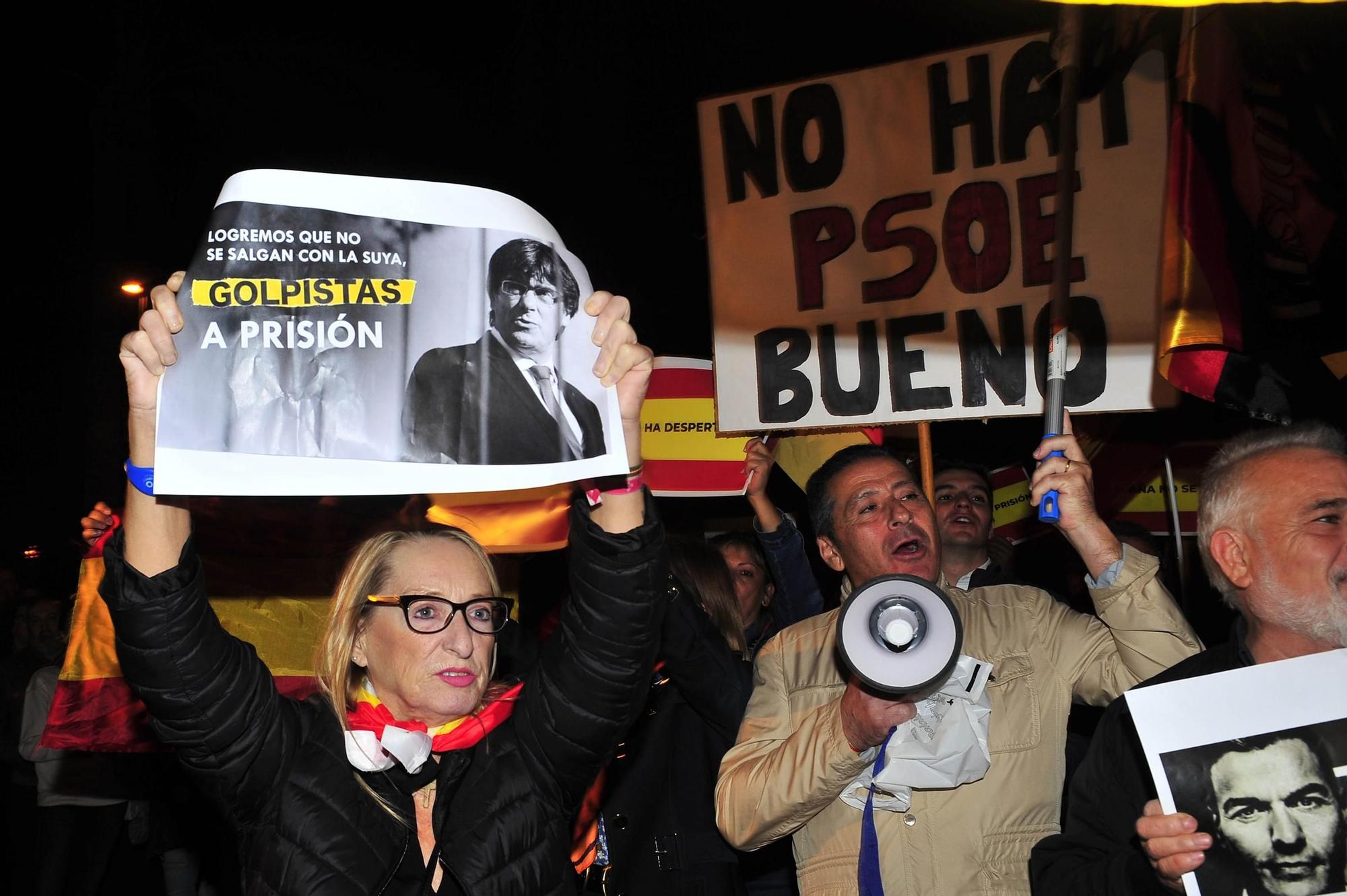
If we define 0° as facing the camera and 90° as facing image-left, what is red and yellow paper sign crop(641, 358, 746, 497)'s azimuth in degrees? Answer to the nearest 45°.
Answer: approximately 0°

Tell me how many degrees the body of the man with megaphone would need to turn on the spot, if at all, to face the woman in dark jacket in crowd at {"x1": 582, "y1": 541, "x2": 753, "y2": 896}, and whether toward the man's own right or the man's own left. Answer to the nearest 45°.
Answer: approximately 135° to the man's own right

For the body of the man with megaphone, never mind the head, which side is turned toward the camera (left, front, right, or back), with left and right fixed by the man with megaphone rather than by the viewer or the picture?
front

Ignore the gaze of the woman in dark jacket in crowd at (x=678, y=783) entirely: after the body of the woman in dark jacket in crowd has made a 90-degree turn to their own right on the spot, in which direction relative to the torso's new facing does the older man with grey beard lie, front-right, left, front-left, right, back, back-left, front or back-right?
back-right

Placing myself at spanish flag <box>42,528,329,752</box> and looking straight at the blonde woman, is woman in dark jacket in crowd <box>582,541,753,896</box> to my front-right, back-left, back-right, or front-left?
front-left

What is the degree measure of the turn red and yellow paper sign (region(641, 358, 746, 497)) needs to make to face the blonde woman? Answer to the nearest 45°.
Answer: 0° — it already faces them

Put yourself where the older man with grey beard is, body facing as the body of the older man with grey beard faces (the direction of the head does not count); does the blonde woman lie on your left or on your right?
on your right

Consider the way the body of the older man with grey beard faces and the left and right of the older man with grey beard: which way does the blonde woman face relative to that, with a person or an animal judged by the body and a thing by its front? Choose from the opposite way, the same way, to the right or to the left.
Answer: the same way

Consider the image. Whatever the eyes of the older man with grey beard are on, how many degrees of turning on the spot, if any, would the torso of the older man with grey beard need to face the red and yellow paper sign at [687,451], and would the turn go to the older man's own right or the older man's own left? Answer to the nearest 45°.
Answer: approximately 180°

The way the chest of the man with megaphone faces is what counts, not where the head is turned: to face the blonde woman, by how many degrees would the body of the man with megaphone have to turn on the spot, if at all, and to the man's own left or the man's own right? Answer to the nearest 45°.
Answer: approximately 45° to the man's own right

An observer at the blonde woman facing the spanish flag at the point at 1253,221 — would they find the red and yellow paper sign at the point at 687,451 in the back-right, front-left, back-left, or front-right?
front-left

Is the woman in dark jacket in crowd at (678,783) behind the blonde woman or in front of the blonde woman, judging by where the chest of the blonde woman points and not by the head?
behind

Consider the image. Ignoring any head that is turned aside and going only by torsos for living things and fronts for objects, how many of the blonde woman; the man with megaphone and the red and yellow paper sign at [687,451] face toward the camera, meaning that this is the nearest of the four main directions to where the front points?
3
